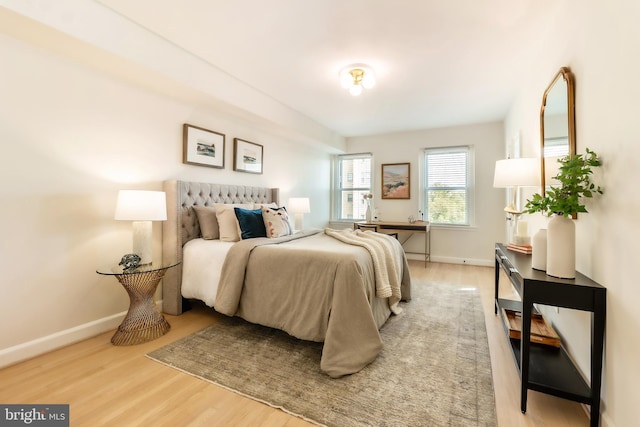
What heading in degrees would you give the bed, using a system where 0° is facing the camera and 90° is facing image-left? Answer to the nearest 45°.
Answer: approximately 315°
